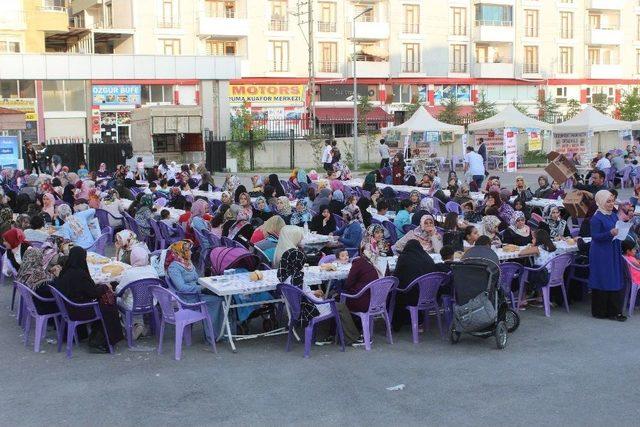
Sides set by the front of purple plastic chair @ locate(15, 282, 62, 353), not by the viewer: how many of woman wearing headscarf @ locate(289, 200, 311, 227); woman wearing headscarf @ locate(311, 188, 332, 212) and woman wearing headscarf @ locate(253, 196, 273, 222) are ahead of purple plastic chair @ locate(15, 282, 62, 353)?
3

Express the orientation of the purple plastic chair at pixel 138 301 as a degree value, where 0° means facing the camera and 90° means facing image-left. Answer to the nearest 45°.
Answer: approximately 135°

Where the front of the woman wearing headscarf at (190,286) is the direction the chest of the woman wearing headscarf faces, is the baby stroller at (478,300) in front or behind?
in front

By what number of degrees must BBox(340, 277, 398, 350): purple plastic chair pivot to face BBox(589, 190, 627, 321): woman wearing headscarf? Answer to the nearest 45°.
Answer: approximately 90° to its right

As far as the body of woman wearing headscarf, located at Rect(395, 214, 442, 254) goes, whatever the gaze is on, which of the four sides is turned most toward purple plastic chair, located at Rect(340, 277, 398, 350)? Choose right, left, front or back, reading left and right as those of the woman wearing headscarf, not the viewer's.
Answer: front

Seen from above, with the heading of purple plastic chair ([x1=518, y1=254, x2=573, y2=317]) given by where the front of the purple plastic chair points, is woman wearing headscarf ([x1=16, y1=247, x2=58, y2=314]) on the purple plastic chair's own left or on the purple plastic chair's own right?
on the purple plastic chair's own left

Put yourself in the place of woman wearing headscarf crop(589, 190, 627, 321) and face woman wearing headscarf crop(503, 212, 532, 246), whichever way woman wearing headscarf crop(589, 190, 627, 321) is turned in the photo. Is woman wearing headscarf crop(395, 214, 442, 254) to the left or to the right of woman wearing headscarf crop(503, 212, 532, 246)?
left

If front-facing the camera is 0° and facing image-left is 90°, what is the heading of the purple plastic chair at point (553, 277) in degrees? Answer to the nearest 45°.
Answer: approximately 135°

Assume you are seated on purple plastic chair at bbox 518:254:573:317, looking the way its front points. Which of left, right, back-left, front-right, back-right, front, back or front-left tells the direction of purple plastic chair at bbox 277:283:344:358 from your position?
left
